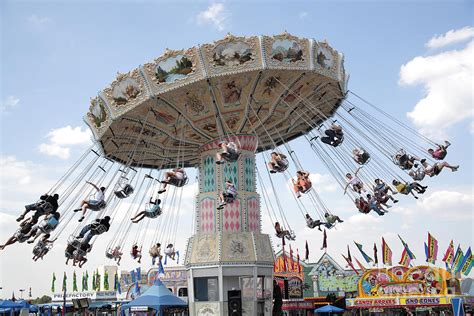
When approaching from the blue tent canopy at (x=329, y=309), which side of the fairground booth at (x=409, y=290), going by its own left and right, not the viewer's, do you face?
right

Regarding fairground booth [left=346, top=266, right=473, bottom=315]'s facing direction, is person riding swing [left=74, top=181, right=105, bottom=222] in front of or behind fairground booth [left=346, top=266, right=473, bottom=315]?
in front

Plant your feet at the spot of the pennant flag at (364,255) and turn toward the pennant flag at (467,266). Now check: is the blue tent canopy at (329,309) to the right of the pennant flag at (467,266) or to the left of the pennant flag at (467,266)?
right

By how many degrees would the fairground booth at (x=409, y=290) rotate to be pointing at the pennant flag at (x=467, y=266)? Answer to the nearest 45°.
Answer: approximately 135° to its left

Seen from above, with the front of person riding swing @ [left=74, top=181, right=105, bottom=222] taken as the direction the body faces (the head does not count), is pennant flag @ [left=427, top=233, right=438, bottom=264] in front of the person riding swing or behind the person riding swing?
behind

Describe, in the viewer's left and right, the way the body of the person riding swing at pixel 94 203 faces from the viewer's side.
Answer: facing to the left of the viewer

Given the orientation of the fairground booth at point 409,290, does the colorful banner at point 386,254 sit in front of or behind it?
behind
